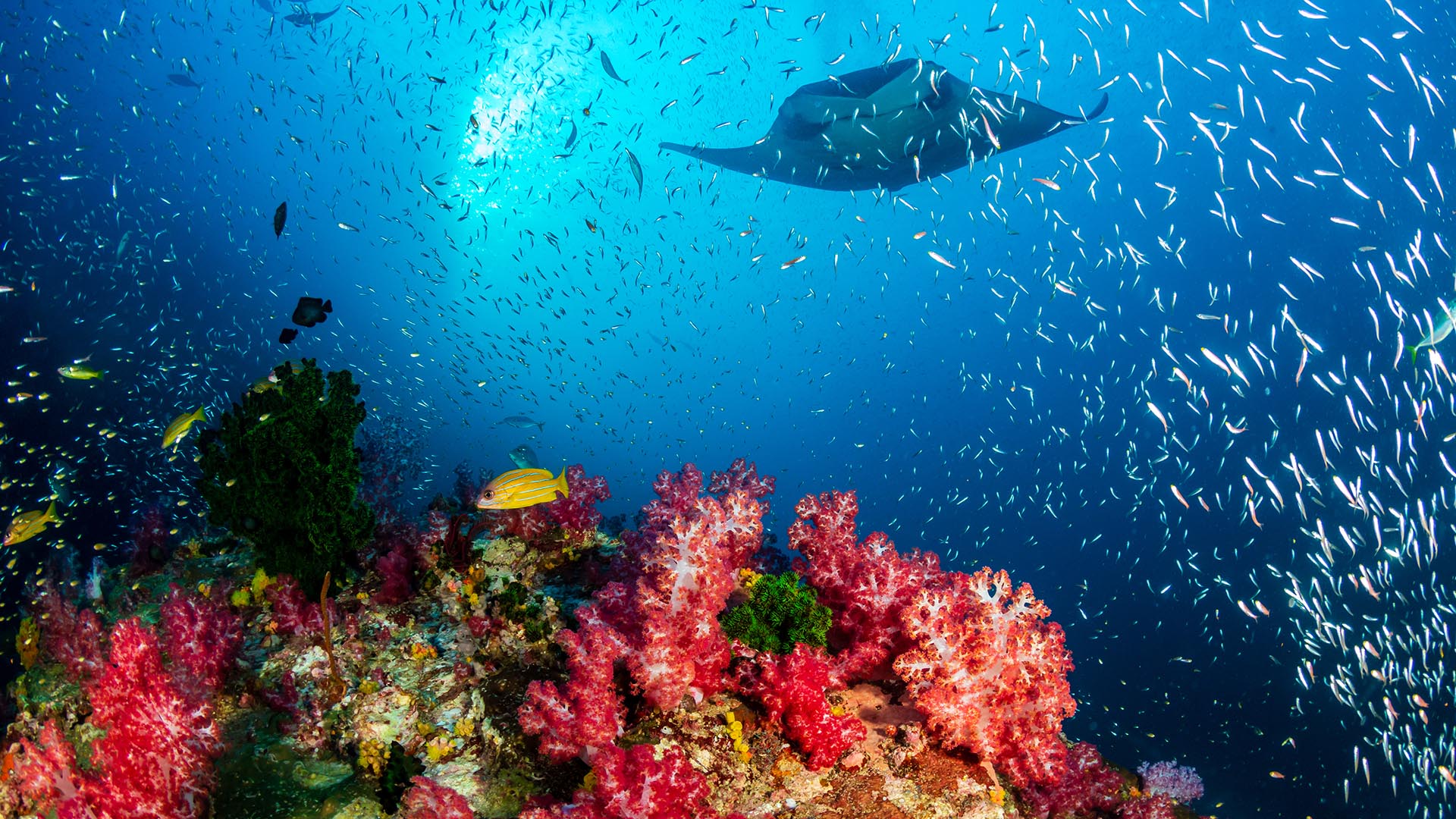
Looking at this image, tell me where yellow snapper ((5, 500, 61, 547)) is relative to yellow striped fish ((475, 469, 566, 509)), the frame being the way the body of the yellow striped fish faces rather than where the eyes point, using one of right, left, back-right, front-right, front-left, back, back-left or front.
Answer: front-right

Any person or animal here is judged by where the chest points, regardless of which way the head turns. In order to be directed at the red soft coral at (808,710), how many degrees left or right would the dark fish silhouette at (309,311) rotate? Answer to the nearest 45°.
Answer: approximately 135° to its left

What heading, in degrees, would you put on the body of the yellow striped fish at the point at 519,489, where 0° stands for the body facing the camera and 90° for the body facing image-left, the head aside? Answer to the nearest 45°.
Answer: approximately 90°

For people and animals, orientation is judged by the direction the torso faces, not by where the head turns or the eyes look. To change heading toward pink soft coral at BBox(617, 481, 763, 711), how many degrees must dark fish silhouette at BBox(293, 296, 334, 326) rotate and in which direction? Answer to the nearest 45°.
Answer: approximately 135° to its left

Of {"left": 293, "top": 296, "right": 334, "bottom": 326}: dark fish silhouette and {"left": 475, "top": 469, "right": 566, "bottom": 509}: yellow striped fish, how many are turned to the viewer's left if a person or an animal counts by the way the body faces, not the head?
2

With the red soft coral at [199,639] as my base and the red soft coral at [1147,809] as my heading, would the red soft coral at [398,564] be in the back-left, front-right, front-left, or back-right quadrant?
front-left
